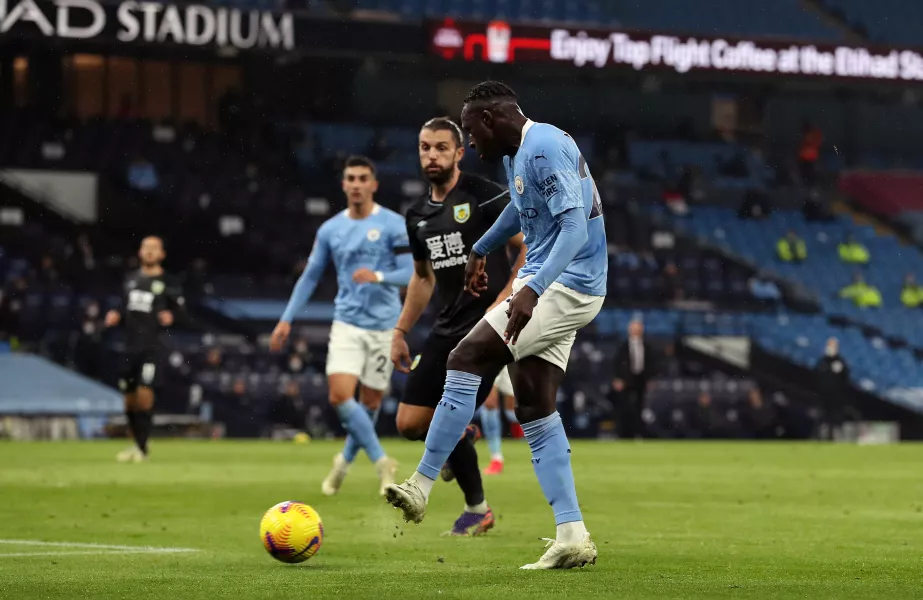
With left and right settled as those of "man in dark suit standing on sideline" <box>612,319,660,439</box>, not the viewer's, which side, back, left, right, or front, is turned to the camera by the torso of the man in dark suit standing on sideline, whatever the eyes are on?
front

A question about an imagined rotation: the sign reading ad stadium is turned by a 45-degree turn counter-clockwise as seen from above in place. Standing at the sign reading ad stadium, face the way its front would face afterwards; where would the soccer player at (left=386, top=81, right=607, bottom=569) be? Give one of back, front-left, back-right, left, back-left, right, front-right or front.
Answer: front-right

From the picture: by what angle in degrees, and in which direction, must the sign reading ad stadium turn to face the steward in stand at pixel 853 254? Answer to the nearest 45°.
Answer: approximately 90° to its left

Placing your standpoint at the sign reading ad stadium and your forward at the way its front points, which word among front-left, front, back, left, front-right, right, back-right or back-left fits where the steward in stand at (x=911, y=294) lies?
left

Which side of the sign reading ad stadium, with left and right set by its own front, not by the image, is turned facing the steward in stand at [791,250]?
left

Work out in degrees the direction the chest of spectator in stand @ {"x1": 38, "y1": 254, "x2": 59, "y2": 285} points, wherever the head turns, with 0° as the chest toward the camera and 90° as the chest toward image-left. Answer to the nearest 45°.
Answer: approximately 0°

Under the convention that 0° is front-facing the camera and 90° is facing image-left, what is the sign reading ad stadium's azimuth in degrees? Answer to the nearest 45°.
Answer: approximately 0°

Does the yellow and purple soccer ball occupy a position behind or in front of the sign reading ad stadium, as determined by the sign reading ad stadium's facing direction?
in front

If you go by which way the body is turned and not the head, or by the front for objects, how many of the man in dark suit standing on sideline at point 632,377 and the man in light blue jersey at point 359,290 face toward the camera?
2

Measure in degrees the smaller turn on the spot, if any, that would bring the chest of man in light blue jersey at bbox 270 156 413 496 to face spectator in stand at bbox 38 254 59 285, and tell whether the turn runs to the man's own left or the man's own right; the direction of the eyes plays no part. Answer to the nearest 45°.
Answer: approximately 180°

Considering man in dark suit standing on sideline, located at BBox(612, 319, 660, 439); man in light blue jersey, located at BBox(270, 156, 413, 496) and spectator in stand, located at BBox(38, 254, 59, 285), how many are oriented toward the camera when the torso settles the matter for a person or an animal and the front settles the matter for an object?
3
